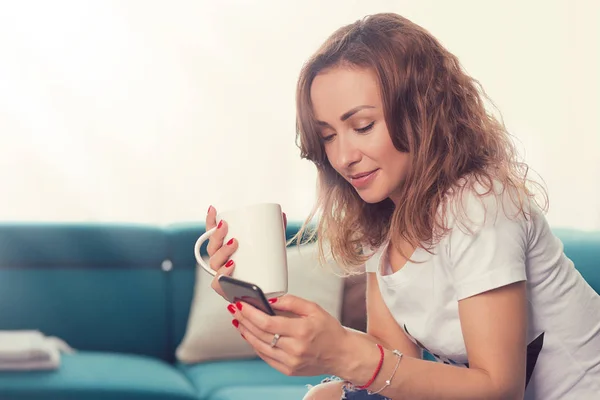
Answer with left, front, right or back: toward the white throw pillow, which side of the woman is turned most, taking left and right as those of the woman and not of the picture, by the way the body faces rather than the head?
right

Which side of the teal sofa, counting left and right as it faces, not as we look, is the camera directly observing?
front

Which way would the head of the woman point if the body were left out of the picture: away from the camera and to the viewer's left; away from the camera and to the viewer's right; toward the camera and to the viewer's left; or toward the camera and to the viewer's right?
toward the camera and to the viewer's left

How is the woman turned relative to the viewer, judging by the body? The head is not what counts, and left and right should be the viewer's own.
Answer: facing the viewer and to the left of the viewer
